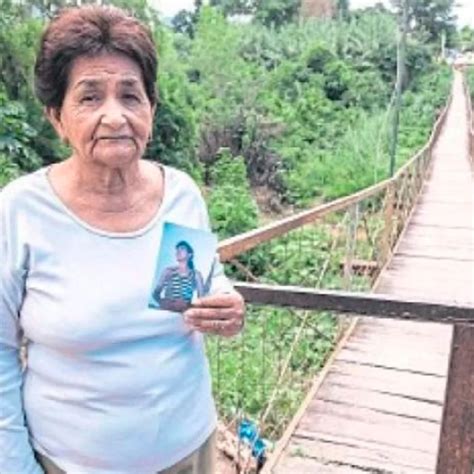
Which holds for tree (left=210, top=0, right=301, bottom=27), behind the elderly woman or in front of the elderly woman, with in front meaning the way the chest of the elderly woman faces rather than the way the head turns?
behind

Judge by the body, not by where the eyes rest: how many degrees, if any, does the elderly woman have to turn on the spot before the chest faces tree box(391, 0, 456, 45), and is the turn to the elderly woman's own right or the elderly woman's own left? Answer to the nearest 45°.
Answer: approximately 135° to the elderly woman's own left

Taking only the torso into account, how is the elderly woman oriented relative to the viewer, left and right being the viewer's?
facing the viewer

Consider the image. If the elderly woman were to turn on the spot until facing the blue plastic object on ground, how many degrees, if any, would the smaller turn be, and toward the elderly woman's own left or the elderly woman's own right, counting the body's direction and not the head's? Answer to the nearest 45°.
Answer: approximately 180°

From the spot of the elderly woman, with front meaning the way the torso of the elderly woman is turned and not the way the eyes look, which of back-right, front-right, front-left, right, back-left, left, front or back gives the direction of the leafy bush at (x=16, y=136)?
back

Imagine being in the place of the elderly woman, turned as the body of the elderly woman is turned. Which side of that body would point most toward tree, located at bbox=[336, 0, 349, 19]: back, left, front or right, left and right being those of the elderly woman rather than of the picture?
back

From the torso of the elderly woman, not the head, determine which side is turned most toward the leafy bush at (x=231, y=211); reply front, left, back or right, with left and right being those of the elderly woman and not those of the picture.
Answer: back
